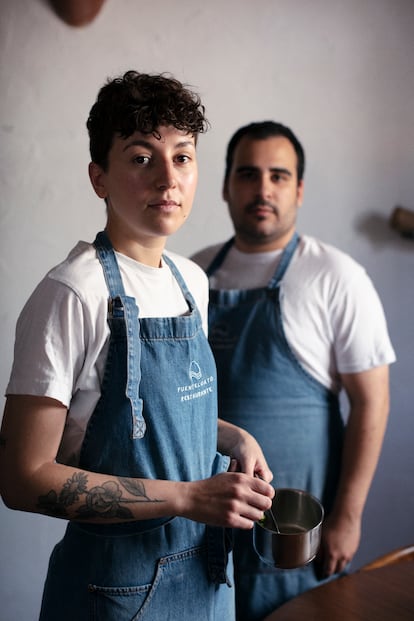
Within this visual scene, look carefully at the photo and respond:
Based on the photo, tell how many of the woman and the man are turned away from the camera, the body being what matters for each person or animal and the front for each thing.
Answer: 0

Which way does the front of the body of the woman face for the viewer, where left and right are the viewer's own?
facing the viewer and to the right of the viewer

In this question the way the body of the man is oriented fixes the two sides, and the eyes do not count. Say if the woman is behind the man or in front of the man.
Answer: in front

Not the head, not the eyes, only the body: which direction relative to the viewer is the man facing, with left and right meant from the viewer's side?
facing the viewer and to the left of the viewer

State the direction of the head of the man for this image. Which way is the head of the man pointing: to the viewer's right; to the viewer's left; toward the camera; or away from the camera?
toward the camera

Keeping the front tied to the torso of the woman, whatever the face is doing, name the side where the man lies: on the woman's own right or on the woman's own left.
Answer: on the woman's own left
